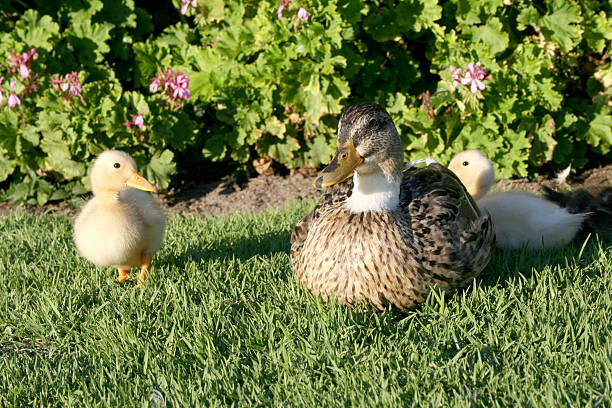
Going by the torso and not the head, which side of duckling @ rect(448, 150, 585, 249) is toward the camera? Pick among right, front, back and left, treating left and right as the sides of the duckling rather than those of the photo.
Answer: left

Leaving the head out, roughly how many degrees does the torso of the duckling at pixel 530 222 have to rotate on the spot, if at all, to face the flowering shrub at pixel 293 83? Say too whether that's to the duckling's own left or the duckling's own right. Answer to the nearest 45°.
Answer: approximately 45° to the duckling's own right

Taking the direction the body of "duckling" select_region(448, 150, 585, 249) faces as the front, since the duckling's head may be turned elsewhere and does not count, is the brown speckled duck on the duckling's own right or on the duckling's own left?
on the duckling's own left

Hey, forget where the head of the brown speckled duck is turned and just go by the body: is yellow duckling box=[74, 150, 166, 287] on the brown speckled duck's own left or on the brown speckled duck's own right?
on the brown speckled duck's own right

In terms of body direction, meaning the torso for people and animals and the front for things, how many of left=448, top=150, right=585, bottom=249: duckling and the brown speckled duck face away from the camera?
0

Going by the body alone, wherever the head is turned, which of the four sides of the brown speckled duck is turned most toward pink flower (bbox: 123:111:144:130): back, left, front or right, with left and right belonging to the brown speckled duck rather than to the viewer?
right

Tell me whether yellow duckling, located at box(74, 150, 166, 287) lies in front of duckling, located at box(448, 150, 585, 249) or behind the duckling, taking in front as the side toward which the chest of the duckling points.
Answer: in front

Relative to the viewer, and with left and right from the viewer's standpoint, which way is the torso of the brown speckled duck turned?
facing the viewer and to the left of the viewer
